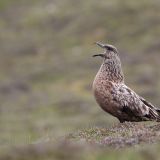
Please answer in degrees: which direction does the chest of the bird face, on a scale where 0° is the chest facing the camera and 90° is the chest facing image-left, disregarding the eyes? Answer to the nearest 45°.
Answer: approximately 90°
